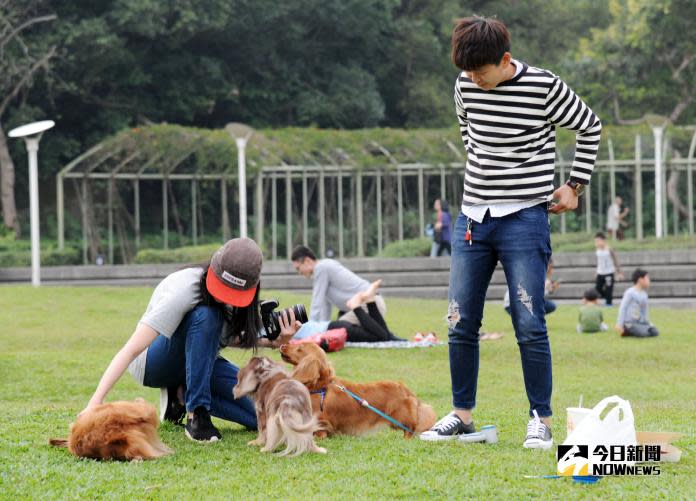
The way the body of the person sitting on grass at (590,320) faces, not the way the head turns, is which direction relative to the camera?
away from the camera

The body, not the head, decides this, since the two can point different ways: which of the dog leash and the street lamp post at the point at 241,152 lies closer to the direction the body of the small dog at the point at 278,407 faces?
the street lamp post

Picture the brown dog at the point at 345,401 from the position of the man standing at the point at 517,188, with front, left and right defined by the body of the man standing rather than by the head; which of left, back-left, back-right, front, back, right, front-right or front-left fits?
right

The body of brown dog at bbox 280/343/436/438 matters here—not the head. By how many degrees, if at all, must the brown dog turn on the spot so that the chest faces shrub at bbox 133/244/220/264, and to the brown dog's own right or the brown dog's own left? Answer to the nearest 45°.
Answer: approximately 90° to the brown dog's own right

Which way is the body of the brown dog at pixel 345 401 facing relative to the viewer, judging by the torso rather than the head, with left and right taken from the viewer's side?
facing to the left of the viewer

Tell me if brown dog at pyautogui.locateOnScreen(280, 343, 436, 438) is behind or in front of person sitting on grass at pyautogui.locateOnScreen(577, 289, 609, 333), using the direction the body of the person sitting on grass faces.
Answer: behind

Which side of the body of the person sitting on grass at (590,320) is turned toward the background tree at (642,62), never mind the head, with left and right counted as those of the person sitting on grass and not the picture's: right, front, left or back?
front

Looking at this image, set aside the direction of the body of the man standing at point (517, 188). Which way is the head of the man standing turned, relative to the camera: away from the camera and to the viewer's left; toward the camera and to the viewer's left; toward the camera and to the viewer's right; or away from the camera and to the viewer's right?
toward the camera and to the viewer's left

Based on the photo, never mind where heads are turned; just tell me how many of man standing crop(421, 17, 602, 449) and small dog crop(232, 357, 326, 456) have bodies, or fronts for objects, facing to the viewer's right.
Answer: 0
